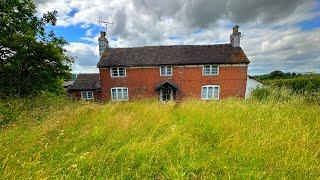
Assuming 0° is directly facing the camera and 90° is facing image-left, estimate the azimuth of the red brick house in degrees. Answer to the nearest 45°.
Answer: approximately 0°

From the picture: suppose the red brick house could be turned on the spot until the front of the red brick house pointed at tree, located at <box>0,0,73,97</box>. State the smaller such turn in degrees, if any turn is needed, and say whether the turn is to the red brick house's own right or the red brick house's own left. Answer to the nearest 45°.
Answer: approximately 45° to the red brick house's own right
